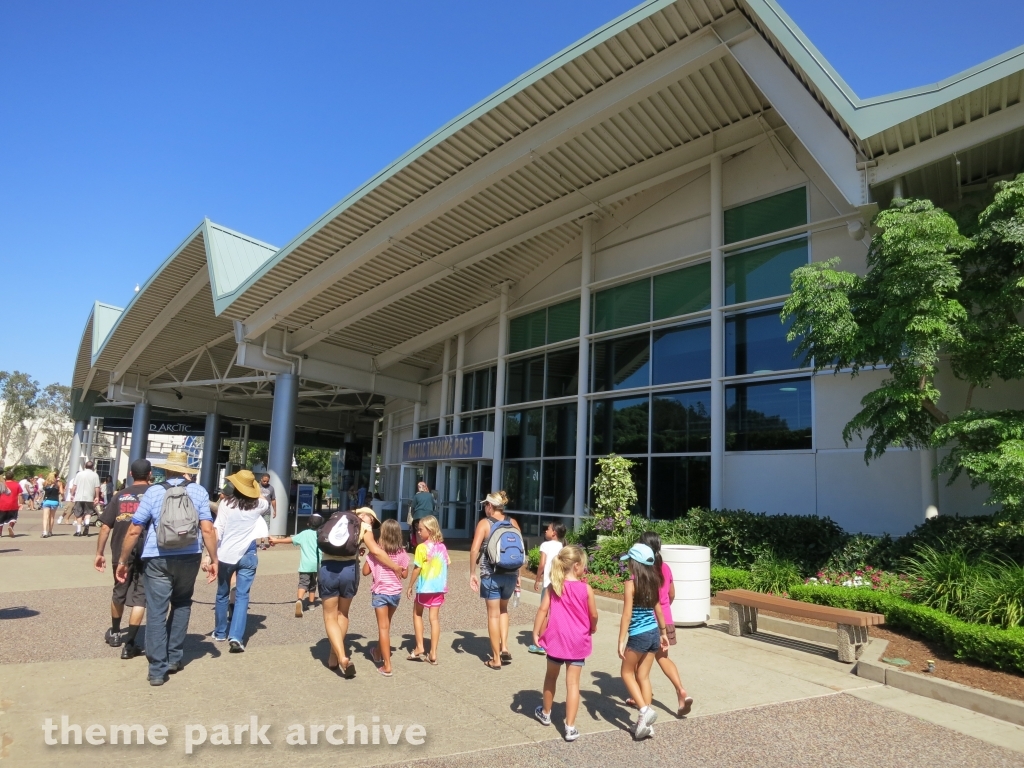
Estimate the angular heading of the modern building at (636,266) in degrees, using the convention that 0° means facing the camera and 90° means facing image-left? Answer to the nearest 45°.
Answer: approximately 45°

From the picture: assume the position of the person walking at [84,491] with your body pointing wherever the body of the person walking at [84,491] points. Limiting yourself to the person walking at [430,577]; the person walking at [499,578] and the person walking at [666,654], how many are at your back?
3

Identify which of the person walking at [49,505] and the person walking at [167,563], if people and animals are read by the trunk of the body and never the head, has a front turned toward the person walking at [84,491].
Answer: the person walking at [167,563]

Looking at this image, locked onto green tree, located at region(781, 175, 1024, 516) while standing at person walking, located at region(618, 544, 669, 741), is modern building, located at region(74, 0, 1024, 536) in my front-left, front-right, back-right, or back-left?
front-left

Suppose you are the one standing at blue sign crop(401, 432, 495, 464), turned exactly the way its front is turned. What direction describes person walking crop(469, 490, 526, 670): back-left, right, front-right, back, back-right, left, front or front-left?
front-left

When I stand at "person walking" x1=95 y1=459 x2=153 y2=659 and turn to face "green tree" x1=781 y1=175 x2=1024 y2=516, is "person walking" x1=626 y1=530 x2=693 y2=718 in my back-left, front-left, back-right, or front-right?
front-right

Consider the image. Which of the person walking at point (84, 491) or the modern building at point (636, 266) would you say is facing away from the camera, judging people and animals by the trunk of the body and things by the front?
the person walking

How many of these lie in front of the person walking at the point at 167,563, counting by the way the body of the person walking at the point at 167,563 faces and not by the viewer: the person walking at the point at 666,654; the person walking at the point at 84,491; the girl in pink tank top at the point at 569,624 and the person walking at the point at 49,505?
2

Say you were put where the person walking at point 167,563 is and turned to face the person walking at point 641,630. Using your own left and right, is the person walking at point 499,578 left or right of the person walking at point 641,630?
left

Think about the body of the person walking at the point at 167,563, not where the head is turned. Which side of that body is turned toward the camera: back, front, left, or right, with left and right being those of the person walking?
back

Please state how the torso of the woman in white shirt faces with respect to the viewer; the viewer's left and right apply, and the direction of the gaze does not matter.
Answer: facing away from the viewer

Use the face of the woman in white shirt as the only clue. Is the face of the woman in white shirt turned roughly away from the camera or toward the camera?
away from the camera

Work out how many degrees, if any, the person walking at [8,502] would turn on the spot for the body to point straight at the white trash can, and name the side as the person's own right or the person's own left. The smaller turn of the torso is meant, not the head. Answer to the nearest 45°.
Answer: approximately 135° to the person's own right

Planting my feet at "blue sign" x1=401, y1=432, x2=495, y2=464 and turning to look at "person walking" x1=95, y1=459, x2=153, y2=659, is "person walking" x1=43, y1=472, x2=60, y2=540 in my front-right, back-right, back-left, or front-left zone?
front-right
